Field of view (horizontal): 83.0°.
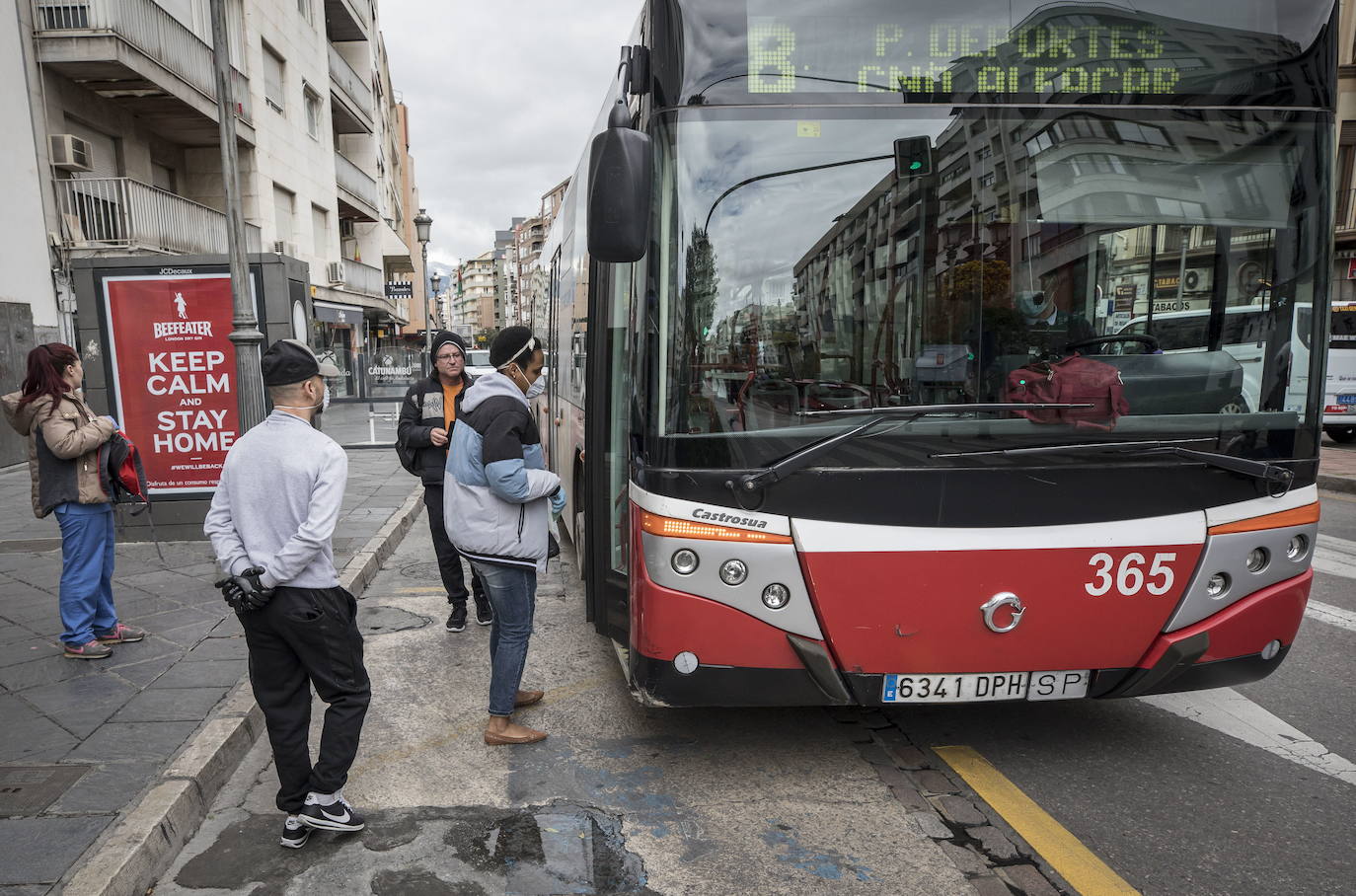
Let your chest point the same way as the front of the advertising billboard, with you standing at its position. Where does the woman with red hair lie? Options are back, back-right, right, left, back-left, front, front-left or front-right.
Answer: front

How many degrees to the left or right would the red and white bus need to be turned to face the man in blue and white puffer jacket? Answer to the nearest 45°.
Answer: approximately 90° to its right

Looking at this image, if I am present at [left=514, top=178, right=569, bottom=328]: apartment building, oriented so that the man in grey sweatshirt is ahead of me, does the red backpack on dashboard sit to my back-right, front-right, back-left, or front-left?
front-left

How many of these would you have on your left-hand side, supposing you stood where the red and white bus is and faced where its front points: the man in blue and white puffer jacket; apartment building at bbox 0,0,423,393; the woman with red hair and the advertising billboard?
0

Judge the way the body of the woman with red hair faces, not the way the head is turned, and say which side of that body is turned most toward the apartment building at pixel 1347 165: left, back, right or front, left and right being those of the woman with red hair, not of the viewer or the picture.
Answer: front

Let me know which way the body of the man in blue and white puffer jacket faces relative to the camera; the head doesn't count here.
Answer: to the viewer's right

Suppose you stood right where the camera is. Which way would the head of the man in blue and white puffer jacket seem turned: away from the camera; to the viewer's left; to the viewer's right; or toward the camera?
to the viewer's right

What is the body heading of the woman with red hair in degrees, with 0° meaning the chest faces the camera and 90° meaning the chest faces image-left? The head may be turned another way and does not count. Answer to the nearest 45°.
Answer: approximately 270°

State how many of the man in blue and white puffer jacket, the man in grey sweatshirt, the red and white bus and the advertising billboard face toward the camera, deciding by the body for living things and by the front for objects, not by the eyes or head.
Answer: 2

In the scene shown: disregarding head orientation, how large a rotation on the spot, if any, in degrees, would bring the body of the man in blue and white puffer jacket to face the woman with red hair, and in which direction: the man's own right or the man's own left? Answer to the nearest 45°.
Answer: approximately 135° to the man's own left

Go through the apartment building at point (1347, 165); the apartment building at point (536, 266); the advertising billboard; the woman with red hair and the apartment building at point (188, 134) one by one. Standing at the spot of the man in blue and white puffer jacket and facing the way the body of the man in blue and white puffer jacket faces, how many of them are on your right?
0

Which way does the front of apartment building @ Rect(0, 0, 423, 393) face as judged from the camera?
facing the viewer and to the right of the viewer

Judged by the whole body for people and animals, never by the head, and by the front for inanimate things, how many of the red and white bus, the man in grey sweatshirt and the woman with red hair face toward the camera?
1

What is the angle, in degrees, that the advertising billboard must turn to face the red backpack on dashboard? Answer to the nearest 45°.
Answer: approximately 45° to its left

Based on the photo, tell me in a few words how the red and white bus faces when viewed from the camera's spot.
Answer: facing the viewer

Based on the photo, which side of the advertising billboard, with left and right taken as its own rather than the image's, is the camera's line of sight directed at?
front

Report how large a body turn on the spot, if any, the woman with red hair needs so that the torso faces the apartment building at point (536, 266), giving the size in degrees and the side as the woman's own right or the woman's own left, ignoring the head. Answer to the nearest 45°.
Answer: approximately 45° to the woman's own left

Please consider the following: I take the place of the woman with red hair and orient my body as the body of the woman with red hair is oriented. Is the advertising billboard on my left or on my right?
on my left

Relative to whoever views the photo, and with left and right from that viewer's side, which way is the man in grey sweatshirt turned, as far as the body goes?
facing away from the viewer and to the right of the viewer

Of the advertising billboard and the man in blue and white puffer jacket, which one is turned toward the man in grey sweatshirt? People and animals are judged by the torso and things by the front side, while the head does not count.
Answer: the advertising billboard

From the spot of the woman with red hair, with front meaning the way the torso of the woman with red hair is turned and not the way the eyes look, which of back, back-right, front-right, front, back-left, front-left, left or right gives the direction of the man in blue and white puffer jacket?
front-right
